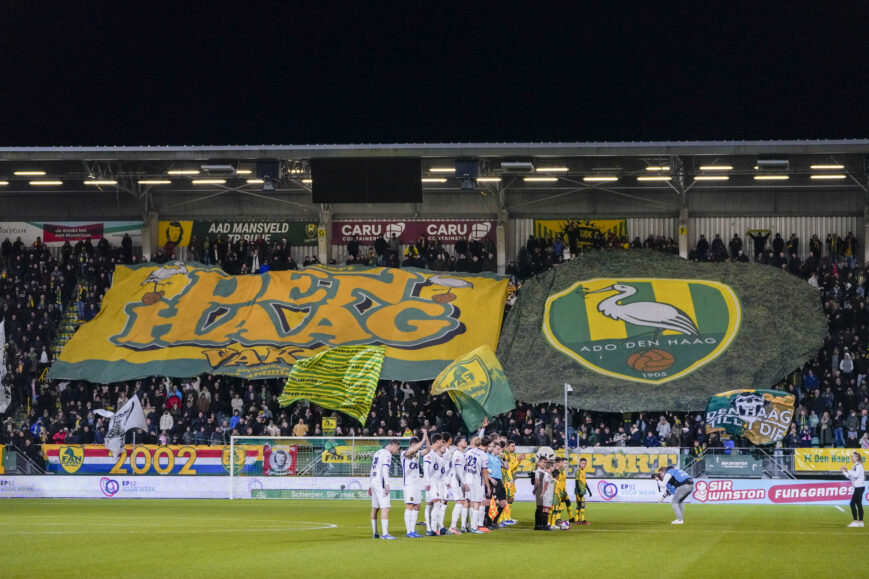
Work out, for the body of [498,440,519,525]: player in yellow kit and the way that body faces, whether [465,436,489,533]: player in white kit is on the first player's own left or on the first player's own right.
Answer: on the first player's own right
